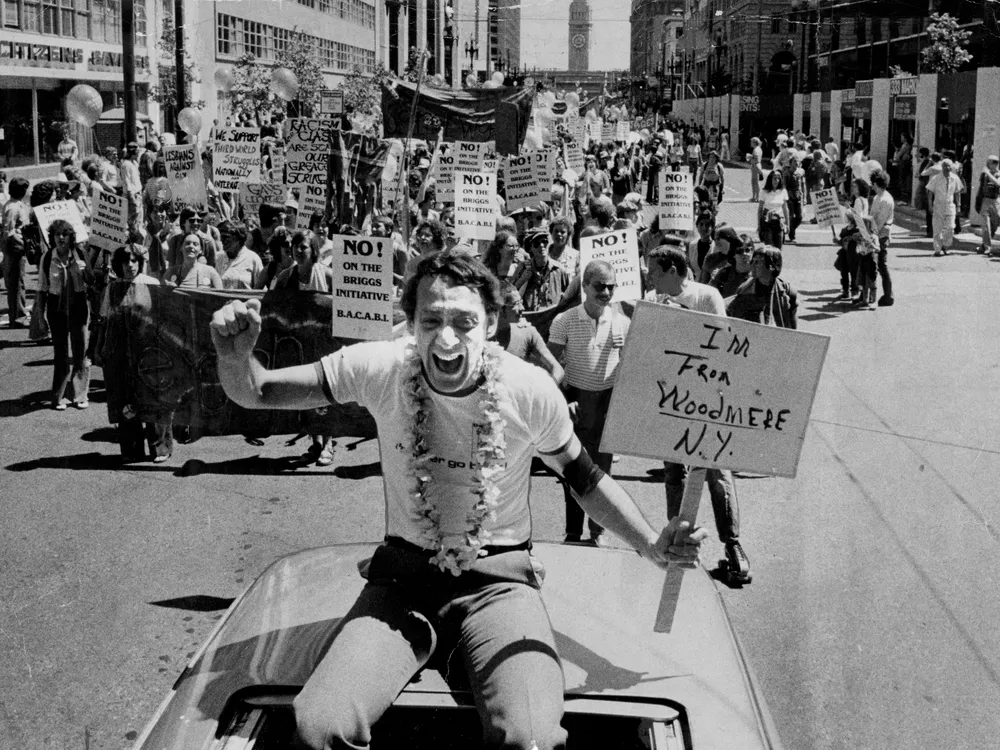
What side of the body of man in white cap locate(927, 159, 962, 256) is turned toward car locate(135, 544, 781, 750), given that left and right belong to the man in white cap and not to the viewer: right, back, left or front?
front

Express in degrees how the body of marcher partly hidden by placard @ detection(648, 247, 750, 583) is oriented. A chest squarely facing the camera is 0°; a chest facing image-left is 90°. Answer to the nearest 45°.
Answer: approximately 45°

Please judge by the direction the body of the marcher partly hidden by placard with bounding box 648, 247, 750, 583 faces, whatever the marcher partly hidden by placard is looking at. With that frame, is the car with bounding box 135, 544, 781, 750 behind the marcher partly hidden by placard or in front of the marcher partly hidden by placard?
in front

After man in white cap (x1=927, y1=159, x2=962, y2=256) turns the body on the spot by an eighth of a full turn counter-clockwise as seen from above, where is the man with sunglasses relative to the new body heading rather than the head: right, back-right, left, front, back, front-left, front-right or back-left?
front-right

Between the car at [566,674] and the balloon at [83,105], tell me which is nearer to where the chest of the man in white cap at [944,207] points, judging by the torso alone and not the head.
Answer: the car

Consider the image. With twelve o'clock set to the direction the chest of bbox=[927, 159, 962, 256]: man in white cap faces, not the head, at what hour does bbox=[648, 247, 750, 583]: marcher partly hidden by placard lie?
The marcher partly hidden by placard is roughly at 12 o'clock from the man in white cap.

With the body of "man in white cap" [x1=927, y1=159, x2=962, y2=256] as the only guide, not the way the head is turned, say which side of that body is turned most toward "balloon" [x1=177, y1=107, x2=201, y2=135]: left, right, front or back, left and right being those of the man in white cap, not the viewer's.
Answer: right

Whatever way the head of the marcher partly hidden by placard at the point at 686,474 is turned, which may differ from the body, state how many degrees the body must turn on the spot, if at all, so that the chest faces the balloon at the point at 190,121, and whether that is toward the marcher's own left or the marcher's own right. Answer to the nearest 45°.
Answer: approximately 90° to the marcher's own right

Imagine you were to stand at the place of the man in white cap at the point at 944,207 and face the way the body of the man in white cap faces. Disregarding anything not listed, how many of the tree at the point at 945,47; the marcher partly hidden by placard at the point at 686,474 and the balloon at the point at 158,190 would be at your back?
1

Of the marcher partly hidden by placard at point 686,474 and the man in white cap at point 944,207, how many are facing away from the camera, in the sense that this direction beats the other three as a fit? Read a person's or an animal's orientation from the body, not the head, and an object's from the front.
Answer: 0

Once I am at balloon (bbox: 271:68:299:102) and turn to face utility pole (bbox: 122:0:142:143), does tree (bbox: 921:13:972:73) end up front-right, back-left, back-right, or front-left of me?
back-left

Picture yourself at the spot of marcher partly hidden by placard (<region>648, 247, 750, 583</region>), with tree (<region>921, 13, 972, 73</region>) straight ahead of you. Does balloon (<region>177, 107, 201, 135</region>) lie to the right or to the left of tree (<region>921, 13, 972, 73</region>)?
left

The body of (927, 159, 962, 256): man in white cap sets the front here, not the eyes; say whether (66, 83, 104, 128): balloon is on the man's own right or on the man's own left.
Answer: on the man's own right

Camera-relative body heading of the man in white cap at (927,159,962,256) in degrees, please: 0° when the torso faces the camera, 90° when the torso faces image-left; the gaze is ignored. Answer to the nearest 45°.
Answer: approximately 0°
